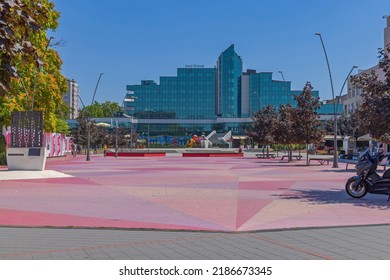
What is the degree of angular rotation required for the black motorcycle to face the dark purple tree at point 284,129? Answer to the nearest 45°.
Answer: approximately 90° to its right

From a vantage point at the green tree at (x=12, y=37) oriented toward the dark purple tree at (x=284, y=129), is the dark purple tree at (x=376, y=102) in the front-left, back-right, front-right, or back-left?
front-right

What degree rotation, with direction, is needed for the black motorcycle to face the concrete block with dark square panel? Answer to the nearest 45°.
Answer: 0° — it already faces it

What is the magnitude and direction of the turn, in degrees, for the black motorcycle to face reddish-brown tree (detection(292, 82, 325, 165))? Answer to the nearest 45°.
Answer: approximately 90° to its right

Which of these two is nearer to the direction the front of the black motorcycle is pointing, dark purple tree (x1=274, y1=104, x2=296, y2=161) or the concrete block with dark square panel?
the concrete block with dark square panel

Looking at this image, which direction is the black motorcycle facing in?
to the viewer's left

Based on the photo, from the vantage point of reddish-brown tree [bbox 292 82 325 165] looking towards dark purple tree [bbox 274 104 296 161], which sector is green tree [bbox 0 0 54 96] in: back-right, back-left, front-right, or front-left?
back-left
